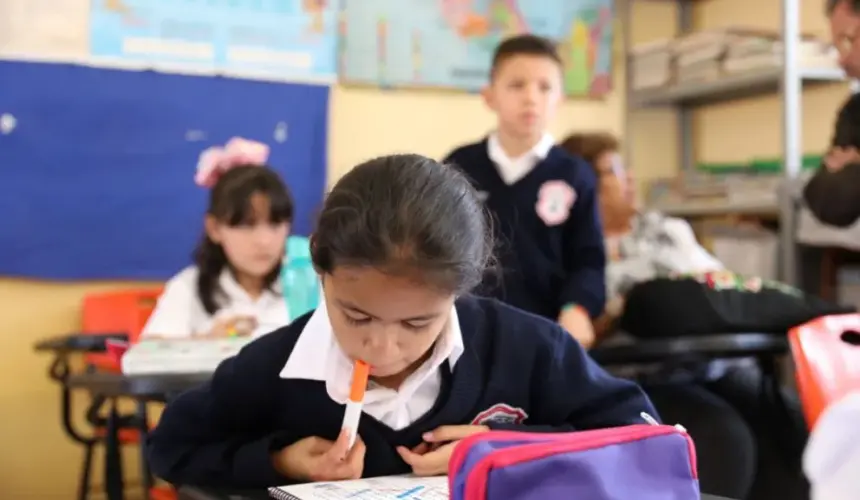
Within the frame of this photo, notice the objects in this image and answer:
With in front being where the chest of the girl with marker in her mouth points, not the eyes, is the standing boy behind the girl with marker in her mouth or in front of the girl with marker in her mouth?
behind

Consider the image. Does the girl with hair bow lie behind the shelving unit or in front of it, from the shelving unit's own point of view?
in front

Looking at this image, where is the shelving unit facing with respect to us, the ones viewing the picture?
facing the viewer and to the left of the viewer

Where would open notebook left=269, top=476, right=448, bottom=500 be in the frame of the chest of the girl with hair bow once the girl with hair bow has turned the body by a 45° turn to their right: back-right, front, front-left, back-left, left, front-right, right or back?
front

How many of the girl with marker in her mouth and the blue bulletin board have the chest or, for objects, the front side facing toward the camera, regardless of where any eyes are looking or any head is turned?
2

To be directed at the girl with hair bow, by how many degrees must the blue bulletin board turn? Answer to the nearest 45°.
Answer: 0° — it already faces them

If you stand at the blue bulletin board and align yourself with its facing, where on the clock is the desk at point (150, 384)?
The desk is roughly at 12 o'clock from the blue bulletin board.

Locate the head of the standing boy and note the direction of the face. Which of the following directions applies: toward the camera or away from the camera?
toward the camera

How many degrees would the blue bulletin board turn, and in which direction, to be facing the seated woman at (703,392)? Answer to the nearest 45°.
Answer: approximately 45° to its left

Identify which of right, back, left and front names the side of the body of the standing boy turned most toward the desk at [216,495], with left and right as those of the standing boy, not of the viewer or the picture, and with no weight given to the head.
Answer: front

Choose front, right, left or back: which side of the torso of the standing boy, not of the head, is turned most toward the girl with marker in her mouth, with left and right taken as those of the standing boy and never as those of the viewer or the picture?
front

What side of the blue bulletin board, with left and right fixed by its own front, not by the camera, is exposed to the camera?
front

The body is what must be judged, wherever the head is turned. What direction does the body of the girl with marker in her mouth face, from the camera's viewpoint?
toward the camera

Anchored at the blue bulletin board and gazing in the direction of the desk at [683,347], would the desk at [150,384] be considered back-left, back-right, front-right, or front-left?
front-right

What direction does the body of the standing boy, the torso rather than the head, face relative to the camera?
toward the camera

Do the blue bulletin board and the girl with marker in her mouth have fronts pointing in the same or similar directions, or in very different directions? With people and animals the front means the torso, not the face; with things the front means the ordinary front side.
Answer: same or similar directions

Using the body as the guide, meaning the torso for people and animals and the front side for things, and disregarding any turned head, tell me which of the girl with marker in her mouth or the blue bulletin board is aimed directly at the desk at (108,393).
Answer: the blue bulletin board

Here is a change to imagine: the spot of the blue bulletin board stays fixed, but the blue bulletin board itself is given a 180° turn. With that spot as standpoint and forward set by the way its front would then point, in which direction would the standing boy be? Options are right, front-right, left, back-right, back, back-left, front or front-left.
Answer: back-right

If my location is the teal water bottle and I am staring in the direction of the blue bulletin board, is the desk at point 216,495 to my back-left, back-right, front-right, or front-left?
back-left
